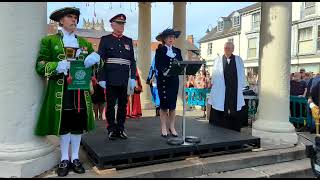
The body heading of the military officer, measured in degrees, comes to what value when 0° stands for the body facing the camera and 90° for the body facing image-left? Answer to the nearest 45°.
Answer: approximately 0°

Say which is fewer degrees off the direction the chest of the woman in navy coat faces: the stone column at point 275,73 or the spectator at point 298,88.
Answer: the stone column

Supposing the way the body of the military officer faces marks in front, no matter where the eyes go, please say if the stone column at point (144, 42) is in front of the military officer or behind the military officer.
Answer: behind

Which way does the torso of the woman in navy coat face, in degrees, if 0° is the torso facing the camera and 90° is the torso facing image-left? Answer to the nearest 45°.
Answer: approximately 315°

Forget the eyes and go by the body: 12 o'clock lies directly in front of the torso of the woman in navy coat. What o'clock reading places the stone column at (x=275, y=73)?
The stone column is roughly at 10 o'clock from the woman in navy coat.

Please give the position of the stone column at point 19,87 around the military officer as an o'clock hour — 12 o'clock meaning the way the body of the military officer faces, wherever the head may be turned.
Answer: The stone column is roughly at 2 o'clock from the military officer.

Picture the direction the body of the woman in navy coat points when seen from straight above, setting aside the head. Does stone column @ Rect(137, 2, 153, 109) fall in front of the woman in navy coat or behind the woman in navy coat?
behind

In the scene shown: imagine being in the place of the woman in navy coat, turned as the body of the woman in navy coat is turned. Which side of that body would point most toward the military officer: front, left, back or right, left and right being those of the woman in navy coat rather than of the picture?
right

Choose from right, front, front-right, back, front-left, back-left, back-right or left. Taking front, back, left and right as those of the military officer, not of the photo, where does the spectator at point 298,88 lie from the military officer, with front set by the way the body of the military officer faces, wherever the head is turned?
back-left
